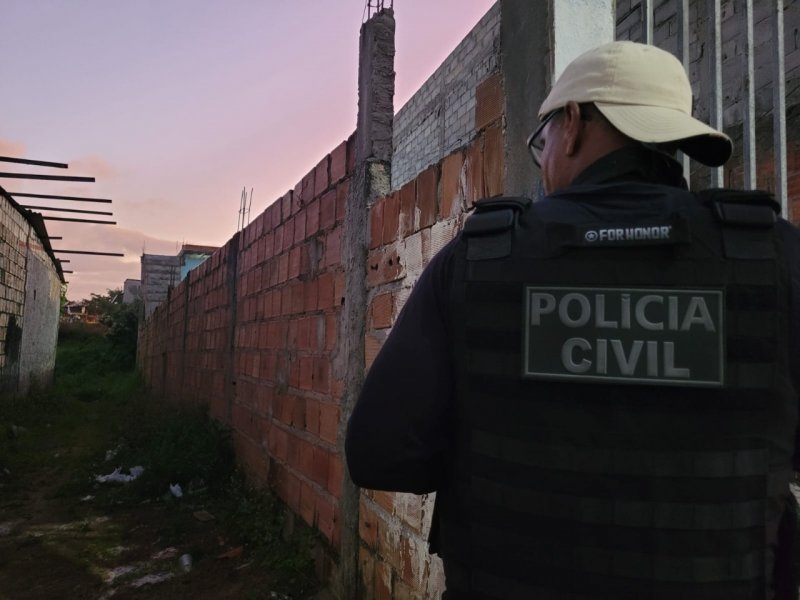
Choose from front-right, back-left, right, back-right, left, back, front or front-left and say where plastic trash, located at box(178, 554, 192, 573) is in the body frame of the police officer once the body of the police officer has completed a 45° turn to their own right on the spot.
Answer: left

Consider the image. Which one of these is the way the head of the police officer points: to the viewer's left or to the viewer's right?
to the viewer's left

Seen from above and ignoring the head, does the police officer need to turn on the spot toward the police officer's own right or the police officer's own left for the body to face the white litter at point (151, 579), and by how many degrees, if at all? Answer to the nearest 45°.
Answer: approximately 45° to the police officer's own left

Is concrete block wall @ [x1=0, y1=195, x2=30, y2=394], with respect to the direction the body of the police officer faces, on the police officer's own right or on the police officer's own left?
on the police officer's own left

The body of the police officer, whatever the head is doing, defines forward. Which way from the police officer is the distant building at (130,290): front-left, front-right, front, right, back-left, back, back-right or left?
front-left

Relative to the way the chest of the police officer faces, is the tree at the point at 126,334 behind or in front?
in front

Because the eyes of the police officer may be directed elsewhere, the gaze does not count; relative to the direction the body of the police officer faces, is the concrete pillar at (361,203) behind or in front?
in front

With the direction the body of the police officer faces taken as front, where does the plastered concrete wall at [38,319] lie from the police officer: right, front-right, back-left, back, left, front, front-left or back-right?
front-left

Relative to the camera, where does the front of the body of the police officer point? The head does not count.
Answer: away from the camera

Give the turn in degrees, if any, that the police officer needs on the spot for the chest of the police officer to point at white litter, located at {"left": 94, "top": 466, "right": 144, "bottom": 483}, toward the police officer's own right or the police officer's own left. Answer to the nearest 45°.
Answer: approximately 45° to the police officer's own left

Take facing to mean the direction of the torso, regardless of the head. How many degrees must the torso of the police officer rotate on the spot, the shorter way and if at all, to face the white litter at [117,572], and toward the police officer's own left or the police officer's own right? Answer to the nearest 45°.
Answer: approximately 45° to the police officer's own left
